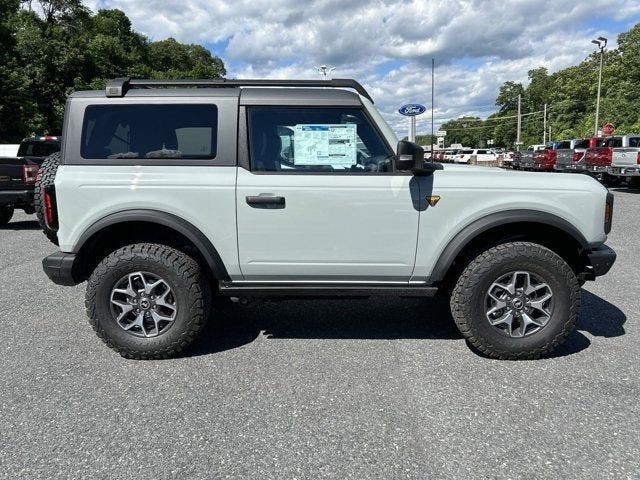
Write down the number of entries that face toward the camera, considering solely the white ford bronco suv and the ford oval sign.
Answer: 1

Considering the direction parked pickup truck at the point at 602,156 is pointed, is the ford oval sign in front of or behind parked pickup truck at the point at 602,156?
in front

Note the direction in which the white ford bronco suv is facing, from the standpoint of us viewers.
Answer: facing to the right of the viewer

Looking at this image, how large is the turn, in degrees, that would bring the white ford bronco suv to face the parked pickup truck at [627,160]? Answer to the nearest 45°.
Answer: approximately 45° to its left

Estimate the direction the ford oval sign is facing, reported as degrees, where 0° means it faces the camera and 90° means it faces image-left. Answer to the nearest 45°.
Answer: approximately 0°

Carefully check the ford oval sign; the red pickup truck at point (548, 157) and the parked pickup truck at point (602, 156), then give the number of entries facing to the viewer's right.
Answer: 0

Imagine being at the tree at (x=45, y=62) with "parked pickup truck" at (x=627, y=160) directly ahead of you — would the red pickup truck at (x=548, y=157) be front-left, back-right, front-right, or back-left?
front-left

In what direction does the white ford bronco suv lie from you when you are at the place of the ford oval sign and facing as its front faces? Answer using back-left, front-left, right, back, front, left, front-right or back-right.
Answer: front

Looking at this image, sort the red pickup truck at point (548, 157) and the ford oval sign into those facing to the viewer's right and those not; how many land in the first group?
0

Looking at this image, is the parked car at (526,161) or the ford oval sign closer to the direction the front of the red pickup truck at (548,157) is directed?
the ford oval sign
